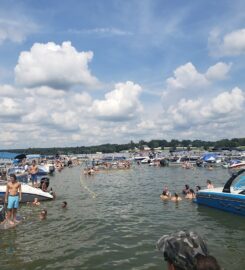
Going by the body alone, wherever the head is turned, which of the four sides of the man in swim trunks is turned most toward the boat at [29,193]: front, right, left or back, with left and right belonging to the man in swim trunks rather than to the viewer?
back

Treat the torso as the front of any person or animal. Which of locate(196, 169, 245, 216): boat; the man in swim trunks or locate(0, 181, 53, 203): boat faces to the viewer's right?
locate(0, 181, 53, 203): boat

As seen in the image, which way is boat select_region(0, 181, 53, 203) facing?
to the viewer's right

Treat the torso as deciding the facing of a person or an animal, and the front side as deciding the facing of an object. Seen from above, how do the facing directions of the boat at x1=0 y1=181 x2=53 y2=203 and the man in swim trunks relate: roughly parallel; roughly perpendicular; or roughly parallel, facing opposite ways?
roughly perpendicular

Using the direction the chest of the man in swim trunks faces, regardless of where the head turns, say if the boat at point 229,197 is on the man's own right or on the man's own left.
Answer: on the man's own left

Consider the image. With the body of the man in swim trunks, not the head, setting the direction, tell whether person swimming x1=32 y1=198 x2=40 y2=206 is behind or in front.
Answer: behind

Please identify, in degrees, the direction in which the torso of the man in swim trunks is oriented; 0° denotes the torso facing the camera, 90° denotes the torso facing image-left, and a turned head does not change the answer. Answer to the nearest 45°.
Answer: approximately 0°

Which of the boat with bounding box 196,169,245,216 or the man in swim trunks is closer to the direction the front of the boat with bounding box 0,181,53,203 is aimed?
the boat
